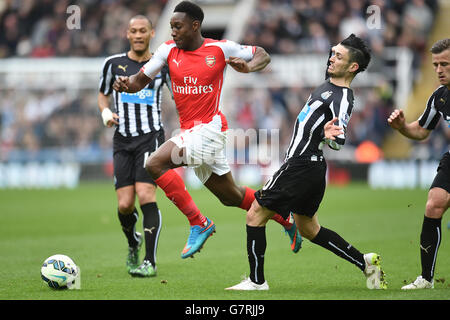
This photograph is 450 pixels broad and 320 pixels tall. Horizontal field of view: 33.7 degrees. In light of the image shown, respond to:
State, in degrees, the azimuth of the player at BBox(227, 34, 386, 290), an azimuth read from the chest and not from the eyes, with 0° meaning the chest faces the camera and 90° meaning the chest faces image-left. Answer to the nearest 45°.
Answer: approximately 90°

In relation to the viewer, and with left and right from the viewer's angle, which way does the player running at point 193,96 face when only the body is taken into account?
facing the viewer and to the left of the viewer

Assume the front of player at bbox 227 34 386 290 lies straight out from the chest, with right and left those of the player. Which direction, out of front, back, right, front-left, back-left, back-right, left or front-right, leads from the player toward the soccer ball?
front
